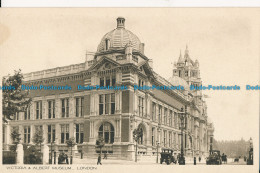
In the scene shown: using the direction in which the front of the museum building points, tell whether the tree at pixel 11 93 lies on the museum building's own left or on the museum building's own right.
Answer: on the museum building's own right
